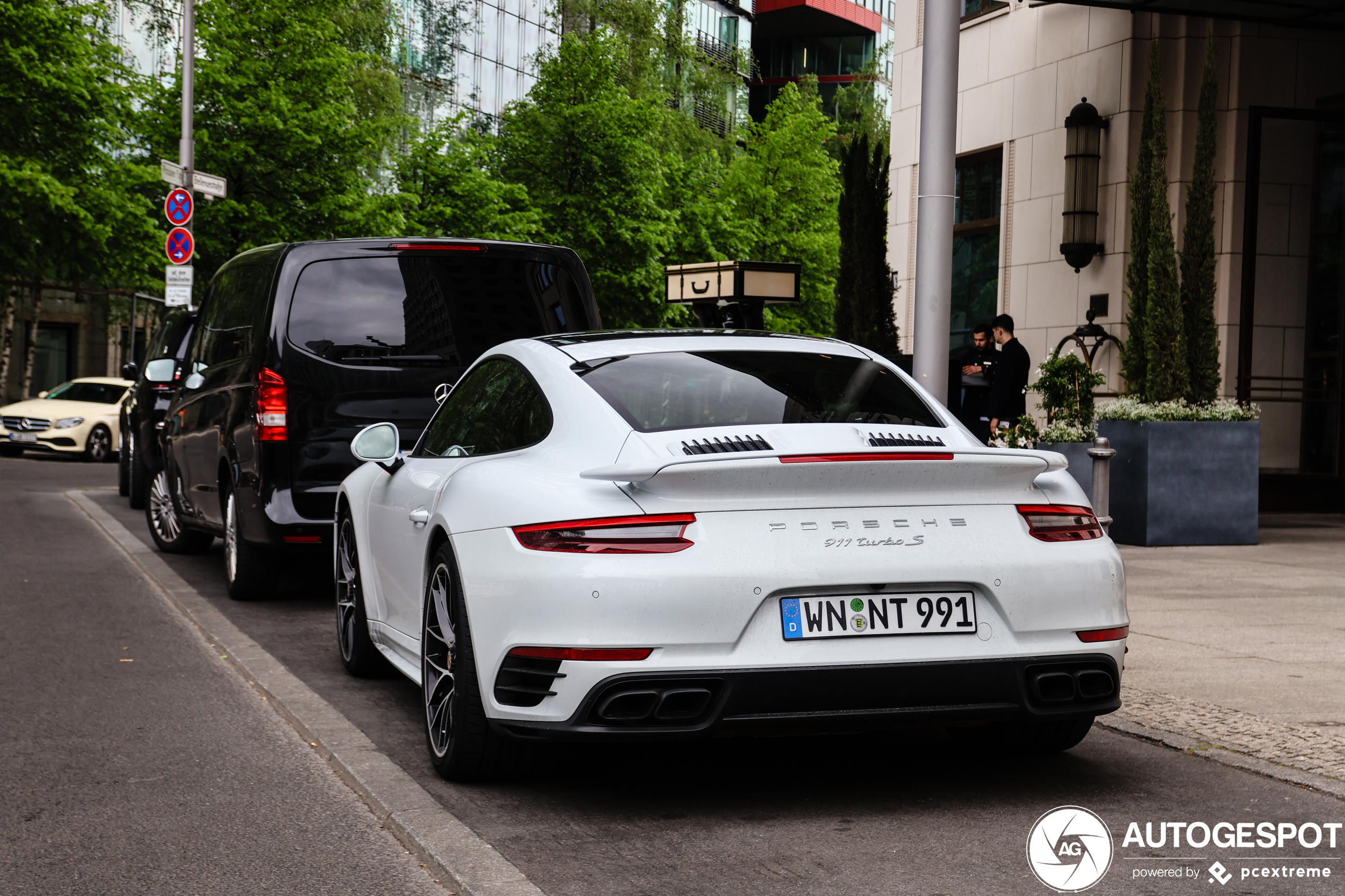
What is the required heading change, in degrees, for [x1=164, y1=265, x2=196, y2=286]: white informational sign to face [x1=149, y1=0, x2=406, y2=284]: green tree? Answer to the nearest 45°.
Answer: approximately 180°

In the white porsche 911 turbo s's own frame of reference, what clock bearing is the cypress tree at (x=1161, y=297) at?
The cypress tree is roughly at 2 o'clock from the white porsche 911 turbo s.

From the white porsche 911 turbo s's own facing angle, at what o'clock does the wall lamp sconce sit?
The wall lamp sconce is roughly at 2 o'clock from the white porsche 911 turbo s.

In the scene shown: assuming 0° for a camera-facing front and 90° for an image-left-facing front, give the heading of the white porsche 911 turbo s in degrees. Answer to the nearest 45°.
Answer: approximately 135°

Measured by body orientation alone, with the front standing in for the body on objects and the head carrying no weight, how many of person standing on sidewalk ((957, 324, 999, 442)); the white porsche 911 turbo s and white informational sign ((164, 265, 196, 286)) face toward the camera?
2

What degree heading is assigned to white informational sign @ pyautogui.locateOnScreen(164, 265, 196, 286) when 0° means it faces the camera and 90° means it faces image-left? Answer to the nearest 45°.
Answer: approximately 0°

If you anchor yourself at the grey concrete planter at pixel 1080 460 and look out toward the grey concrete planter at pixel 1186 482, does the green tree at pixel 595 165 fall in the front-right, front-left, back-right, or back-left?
back-left

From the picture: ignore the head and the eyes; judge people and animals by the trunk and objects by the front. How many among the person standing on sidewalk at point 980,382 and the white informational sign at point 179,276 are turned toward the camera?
2
